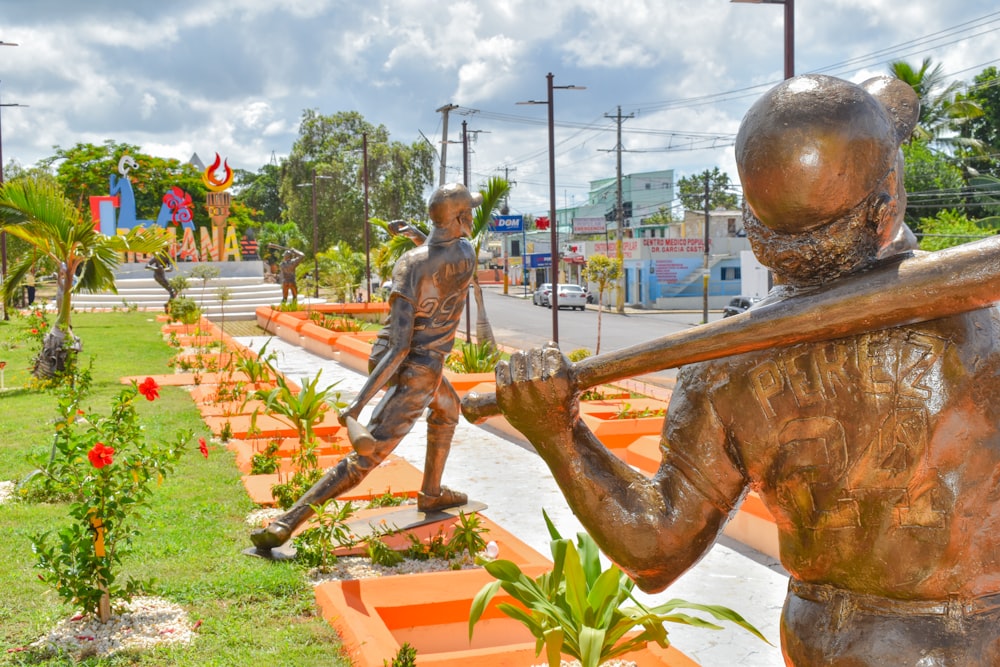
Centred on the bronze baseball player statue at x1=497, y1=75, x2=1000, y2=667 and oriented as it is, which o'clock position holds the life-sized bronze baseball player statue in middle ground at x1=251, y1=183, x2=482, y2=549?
The life-sized bronze baseball player statue in middle ground is roughly at 11 o'clock from the bronze baseball player statue.

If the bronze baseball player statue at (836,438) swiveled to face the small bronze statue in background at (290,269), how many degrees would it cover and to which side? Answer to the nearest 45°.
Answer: approximately 45° to its left

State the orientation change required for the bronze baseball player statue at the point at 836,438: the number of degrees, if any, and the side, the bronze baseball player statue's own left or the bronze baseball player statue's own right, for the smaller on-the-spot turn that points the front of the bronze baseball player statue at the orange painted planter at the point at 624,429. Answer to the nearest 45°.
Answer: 0° — it already faces it

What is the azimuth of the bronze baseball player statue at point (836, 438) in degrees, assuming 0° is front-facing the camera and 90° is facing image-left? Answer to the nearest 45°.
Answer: approximately 180°

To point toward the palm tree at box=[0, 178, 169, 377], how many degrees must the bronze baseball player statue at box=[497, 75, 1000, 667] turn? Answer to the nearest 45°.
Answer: approximately 45° to its left
